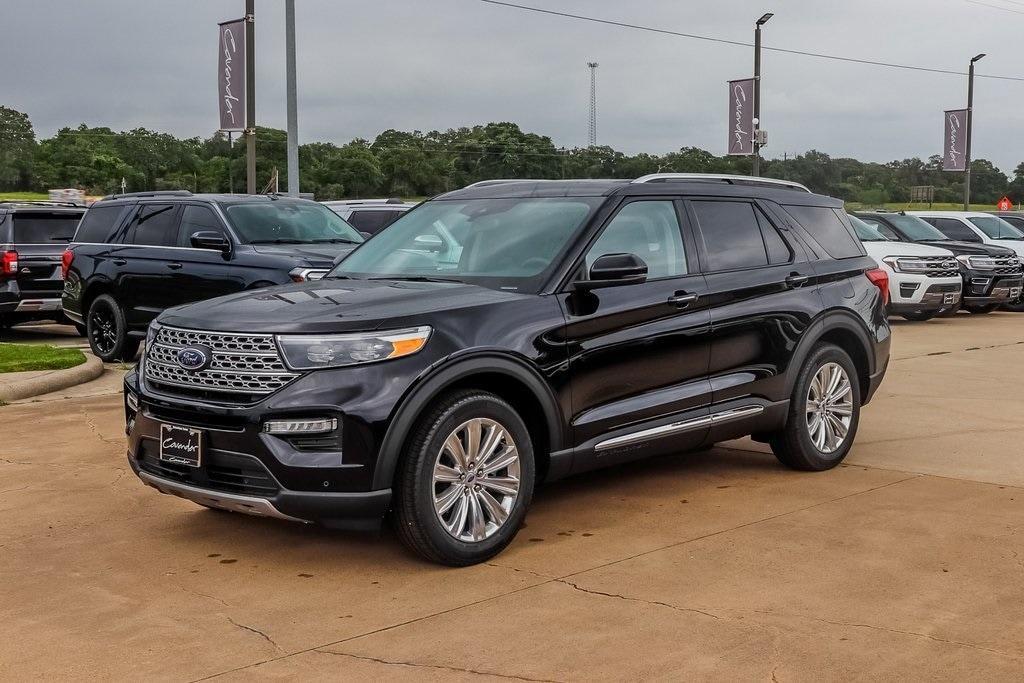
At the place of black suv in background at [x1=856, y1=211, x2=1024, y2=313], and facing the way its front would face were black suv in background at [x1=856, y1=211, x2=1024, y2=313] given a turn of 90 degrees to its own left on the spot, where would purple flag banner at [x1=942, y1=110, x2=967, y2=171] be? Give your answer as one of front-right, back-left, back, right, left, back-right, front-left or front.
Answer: front-left

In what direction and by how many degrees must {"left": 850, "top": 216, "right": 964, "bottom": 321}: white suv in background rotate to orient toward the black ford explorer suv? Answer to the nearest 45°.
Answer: approximately 45° to its right

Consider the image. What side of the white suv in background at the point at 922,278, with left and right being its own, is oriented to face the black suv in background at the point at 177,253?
right

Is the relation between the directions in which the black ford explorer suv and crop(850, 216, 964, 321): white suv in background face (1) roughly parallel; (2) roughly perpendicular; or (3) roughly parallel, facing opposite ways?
roughly perpendicular

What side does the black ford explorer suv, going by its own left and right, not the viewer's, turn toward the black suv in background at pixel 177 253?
right

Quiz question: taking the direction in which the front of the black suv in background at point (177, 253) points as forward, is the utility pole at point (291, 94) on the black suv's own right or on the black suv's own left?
on the black suv's own left

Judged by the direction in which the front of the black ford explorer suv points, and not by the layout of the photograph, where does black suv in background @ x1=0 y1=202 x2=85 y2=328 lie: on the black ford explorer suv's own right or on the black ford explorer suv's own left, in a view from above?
on the black ford explorer suv's own right

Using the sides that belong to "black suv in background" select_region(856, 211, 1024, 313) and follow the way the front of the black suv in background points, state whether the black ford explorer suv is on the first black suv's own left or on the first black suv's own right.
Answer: on the first black suv's own right

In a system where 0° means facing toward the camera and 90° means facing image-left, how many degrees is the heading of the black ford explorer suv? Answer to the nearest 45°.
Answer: approximately 45°

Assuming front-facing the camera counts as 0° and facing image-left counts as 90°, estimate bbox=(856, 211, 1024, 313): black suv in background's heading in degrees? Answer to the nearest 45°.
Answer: approximately 315°

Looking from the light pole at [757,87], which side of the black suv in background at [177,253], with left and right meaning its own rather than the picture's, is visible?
left

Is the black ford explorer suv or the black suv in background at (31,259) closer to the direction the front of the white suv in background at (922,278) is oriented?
the black ford explorer suv
